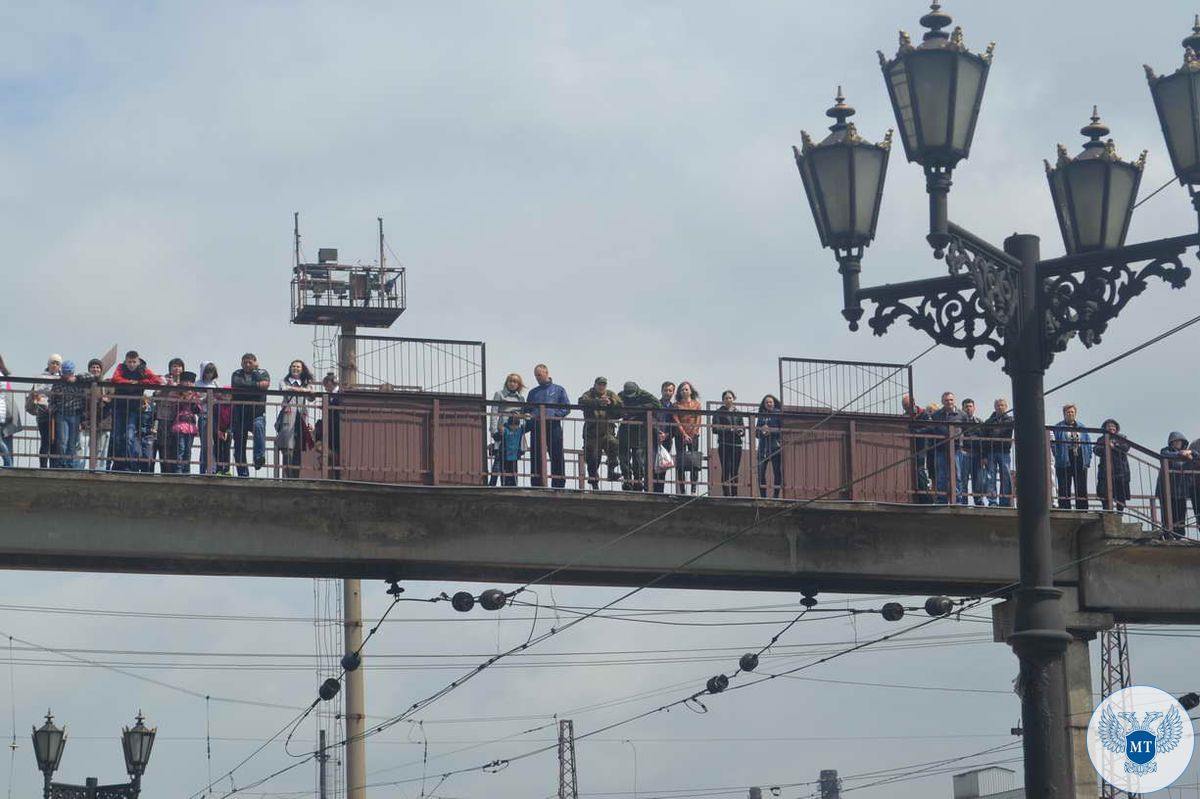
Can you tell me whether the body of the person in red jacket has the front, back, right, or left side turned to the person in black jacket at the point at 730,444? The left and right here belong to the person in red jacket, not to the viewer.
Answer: left

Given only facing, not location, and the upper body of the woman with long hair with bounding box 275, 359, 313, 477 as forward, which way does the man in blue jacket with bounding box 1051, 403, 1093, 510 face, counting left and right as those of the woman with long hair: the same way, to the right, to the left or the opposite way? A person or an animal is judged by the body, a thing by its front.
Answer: the same way

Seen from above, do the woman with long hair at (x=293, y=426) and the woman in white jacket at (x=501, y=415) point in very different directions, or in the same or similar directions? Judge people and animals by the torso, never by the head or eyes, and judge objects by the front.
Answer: same or similar directions

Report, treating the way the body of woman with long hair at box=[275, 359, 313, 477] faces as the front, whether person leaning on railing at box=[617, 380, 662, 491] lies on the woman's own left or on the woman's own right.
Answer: on the woman's own left

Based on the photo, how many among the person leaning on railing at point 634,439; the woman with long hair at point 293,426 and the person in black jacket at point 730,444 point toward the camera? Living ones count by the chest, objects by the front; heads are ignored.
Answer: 3

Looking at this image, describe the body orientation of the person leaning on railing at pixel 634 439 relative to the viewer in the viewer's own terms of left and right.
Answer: facing the viewer

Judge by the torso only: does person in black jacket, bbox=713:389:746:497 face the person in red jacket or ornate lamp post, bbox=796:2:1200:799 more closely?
the ornate lamp post

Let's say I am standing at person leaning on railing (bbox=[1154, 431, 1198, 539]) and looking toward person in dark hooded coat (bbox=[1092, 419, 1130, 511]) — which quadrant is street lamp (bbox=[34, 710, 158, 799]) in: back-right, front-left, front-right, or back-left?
front-left

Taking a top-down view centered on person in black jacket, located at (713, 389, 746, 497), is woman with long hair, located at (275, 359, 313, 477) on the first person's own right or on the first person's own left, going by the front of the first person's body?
on the first person's own right

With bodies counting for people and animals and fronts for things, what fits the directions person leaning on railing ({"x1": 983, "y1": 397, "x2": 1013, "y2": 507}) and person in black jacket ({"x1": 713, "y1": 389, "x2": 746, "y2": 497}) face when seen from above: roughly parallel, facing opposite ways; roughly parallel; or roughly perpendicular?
roughly parallel

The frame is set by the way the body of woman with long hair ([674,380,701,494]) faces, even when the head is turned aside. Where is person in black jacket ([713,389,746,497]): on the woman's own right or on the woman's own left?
on the woman's own left

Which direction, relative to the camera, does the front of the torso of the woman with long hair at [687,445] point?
toward the camera

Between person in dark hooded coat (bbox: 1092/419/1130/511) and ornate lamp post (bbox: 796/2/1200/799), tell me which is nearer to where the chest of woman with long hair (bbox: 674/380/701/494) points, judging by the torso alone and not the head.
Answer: the ornate lamp post

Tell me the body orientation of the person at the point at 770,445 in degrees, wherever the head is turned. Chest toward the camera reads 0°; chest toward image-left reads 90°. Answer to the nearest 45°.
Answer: approximately 0°

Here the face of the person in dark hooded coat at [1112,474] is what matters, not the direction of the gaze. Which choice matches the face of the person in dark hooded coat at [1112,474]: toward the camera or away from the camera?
toward the camera

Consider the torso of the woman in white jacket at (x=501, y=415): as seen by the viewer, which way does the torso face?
toward the camera

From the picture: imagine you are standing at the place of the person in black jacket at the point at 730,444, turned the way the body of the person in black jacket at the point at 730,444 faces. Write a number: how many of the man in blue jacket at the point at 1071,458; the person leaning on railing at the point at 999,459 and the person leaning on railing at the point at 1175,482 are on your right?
0
